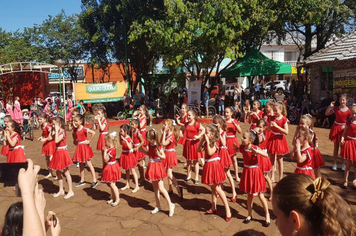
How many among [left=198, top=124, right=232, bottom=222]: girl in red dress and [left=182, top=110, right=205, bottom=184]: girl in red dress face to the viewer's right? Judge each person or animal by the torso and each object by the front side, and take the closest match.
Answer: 0

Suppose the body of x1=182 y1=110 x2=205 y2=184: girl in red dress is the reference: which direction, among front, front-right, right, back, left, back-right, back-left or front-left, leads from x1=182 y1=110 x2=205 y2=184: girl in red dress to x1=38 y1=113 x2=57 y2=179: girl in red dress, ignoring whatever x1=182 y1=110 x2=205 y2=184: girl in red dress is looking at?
front-right

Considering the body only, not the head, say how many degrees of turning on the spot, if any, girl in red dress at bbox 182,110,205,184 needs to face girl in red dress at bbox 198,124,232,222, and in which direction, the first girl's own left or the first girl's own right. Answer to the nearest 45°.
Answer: approximately 45° to the first girl's own left

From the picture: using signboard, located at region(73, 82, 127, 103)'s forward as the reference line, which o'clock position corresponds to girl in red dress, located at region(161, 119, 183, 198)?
The girl in red dress is roughly at 12 o'clock from the signboard.

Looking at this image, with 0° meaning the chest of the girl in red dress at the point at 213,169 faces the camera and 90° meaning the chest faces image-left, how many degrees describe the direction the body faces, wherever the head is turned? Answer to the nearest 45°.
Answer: approximately 45°

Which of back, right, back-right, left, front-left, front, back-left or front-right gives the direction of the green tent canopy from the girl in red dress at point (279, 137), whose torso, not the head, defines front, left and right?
back-right
